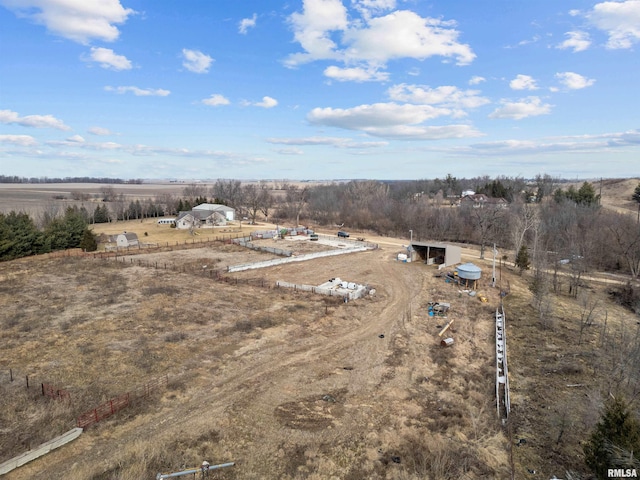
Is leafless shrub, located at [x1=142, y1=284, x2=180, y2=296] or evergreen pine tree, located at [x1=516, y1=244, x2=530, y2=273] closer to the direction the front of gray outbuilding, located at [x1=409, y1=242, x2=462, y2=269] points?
the leafless shrub

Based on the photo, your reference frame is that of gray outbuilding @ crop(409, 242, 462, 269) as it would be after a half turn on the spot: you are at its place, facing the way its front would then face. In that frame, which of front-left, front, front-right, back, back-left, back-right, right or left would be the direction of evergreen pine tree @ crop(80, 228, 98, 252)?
back-left

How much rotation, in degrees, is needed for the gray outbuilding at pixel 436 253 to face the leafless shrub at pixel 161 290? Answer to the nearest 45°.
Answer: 0° — it already faces it

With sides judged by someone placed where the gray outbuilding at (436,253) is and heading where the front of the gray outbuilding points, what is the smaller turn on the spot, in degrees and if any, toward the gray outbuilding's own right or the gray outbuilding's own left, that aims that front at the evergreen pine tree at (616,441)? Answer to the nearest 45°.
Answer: approximately 45° to the gray outbuilding's own left

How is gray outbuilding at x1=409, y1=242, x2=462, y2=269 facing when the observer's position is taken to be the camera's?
facing the viewer and to the left of the viewer

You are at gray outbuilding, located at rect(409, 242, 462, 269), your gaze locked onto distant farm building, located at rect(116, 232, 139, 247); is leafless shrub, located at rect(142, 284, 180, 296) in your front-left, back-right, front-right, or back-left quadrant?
front-left

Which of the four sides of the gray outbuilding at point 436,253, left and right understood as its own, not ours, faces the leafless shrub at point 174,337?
front

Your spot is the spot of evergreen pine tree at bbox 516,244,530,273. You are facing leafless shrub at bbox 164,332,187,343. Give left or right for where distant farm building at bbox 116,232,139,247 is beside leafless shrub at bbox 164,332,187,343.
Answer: right

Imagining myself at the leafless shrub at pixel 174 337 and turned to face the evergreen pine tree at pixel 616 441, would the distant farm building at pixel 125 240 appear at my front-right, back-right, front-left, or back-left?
back-left
